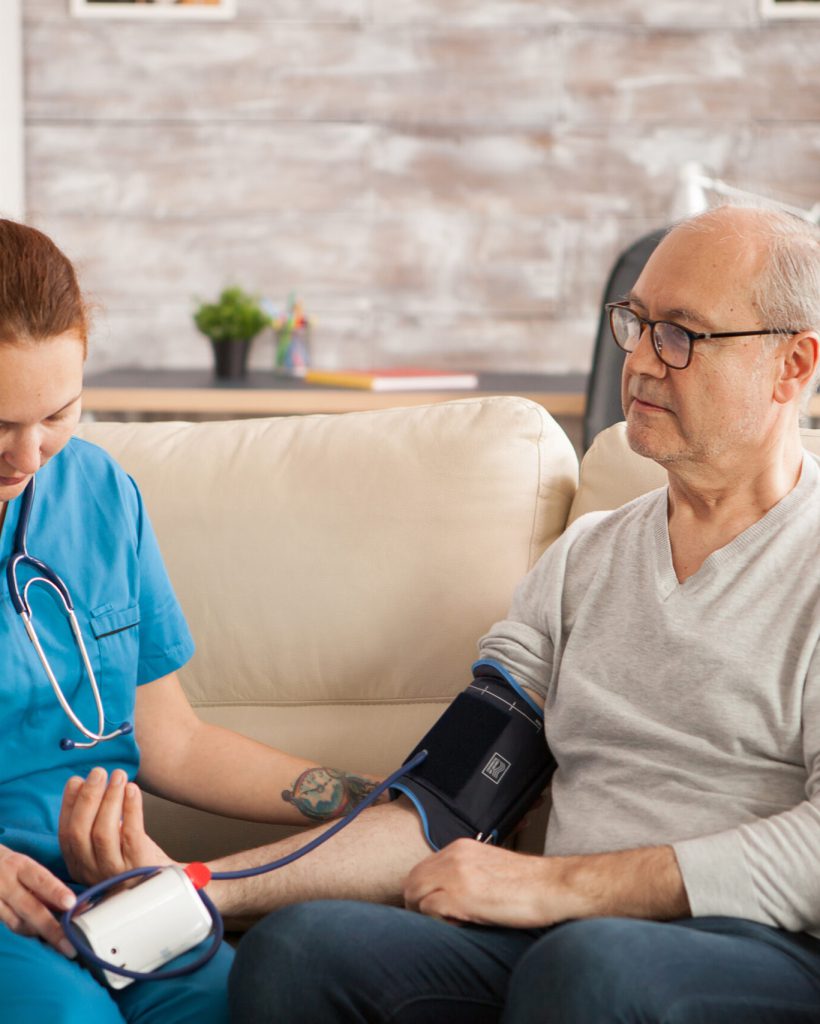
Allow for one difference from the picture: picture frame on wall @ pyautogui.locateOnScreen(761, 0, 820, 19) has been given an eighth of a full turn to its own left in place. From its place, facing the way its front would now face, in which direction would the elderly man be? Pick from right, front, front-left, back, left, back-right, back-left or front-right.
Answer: front-right

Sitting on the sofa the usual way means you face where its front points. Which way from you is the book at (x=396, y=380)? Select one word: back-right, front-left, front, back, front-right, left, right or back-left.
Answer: back

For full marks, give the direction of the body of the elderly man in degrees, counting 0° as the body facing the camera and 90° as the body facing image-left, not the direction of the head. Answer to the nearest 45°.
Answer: approximately 45°

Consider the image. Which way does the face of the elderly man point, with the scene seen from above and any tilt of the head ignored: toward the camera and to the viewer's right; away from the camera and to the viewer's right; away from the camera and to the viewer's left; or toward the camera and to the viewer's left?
toward the camera and to the viewer's left

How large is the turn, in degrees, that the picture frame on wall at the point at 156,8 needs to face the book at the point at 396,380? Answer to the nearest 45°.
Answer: approximately 45° to its left

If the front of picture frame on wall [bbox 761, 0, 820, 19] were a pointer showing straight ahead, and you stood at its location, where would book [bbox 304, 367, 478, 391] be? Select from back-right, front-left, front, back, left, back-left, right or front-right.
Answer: front-right

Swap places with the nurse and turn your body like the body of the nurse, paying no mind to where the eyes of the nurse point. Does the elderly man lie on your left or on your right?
on your left

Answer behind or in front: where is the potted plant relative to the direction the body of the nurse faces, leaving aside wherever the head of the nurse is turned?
behind

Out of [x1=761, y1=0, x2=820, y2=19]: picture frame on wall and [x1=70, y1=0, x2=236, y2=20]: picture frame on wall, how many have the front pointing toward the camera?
2
